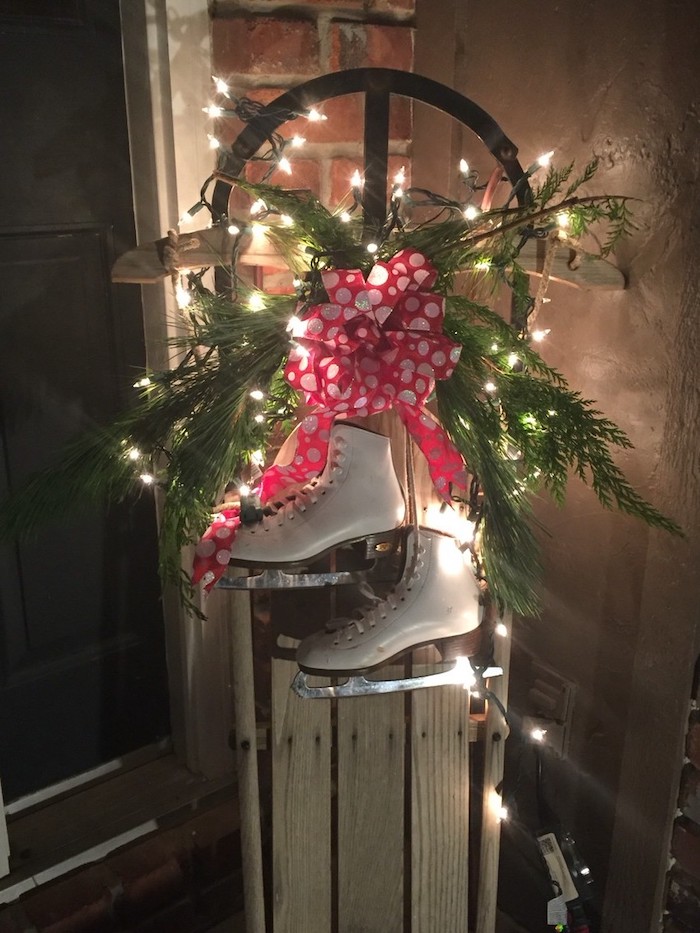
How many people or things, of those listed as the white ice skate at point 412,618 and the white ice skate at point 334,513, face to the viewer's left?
2

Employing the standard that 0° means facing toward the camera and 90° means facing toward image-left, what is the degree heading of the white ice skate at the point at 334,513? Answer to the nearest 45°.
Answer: approximately 90°

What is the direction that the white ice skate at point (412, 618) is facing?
to the viewer's left
